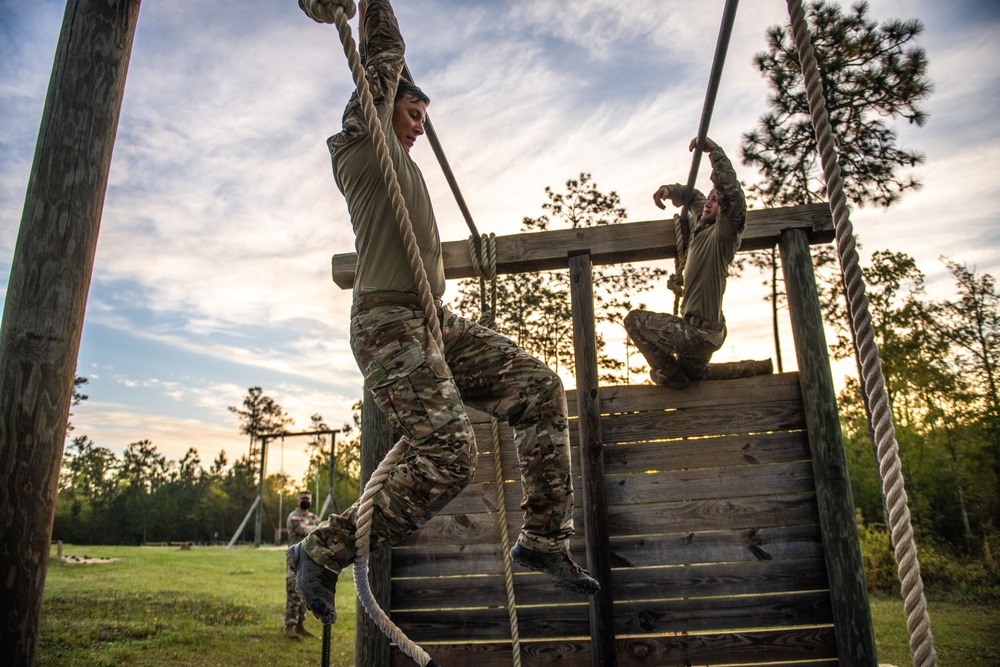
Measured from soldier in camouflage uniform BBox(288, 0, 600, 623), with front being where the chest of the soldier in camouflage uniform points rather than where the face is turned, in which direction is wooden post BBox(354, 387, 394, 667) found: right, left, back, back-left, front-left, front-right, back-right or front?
left

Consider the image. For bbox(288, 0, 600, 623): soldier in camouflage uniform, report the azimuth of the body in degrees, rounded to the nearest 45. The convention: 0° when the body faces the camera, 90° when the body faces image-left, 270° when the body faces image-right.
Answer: approximately 270°

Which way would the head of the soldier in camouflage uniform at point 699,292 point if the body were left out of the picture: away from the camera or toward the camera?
toward the camera

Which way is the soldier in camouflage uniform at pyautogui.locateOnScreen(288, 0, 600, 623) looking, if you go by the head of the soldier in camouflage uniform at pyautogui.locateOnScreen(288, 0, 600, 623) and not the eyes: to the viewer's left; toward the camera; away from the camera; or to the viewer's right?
to the viewer's right

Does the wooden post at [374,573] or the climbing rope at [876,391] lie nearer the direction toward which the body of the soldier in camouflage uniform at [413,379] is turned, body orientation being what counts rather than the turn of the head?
the climbing rope

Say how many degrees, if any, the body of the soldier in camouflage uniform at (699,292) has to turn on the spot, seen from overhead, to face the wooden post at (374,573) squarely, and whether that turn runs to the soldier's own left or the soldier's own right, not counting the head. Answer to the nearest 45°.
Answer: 0° — they already face it

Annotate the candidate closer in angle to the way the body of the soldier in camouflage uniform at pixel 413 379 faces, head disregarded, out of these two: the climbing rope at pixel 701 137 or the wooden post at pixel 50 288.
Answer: the climbing rope

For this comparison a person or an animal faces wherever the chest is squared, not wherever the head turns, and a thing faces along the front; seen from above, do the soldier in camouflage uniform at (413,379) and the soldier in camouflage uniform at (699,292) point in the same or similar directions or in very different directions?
very different directions
